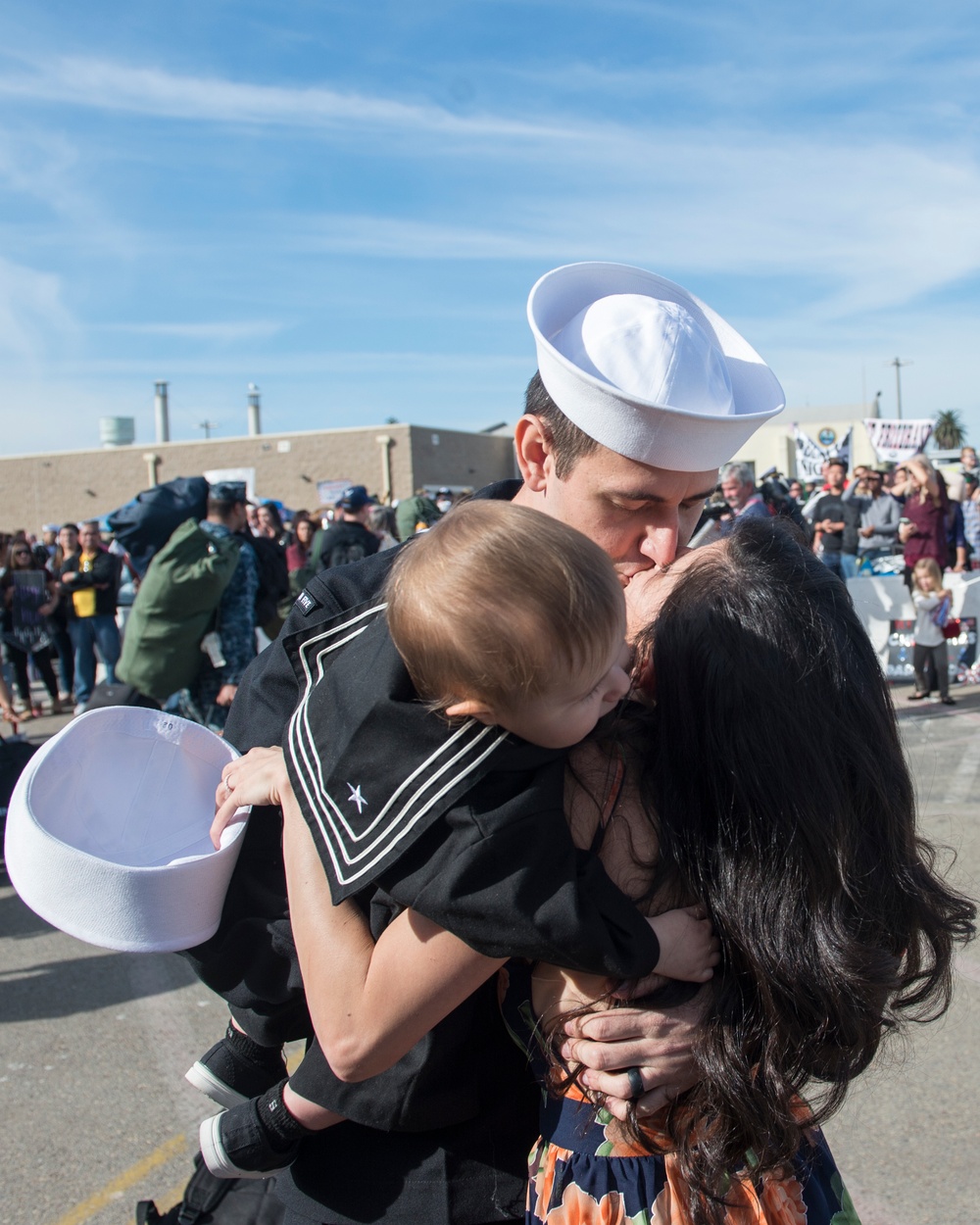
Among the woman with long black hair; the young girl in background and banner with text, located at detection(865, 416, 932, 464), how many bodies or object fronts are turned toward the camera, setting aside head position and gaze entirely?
2

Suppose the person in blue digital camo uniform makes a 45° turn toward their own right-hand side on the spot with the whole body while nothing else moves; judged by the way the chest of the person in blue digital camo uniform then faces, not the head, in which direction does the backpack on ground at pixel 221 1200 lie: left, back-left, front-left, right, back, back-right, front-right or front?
right

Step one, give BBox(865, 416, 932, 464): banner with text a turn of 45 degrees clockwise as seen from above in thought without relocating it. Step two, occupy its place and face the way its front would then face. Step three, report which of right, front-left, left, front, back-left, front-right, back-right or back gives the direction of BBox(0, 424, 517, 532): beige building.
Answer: right

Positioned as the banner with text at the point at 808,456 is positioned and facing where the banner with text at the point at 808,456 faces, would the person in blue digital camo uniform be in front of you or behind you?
in front

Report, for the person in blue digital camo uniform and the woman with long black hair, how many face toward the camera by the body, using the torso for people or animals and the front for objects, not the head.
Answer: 0

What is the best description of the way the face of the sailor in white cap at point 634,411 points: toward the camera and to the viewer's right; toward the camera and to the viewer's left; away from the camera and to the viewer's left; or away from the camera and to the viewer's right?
toward the camera and to the viewer's right

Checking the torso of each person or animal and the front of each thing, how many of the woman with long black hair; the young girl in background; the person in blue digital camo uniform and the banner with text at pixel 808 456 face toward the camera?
2

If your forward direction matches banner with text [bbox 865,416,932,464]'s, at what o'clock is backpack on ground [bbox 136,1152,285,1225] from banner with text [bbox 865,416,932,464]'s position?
The backpack on ground is roughly at 12 o'clock from the banner with text.

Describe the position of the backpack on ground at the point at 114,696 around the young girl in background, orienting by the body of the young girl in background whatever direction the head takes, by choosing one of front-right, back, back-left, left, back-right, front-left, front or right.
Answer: front-right

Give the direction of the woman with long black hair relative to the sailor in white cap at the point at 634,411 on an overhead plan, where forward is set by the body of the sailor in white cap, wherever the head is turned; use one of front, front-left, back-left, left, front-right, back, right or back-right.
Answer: front-right
